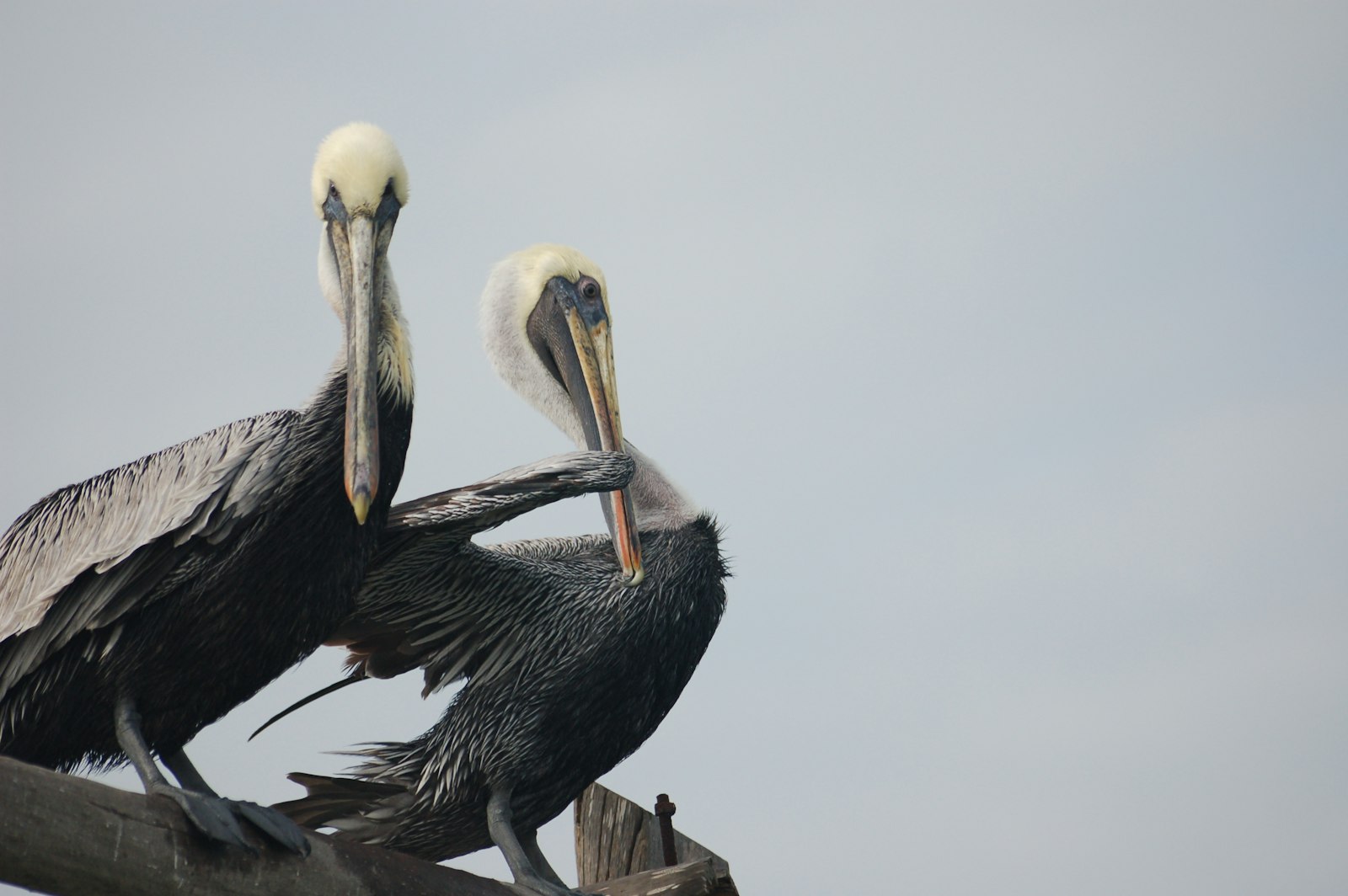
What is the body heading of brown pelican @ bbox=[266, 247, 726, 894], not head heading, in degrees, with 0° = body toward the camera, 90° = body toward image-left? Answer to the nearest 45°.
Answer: approximately 270°

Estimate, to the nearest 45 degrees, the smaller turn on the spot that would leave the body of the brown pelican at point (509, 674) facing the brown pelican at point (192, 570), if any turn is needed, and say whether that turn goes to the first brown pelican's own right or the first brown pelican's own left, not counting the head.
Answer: approximately 135° to the first brown pelican's own right
